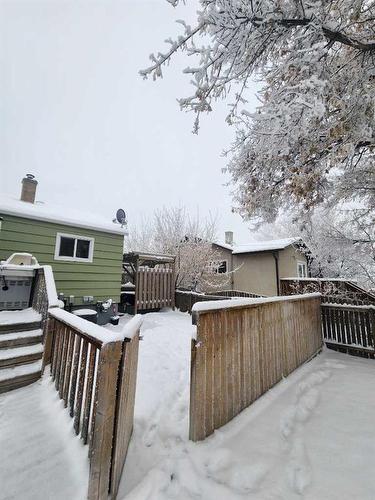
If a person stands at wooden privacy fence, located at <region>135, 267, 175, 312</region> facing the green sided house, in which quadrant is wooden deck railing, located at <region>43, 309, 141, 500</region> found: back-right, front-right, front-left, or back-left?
front-left

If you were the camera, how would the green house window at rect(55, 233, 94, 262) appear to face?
facing the viewer and to the right of the viewer

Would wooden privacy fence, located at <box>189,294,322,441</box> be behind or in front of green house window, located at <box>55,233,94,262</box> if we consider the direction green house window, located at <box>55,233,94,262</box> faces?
in front

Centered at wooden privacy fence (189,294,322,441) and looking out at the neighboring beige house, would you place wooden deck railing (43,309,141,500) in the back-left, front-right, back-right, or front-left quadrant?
back-left

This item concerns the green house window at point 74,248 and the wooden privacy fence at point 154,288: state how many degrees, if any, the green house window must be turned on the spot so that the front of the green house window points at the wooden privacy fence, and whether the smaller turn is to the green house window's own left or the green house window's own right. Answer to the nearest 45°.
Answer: approximately 45° to the green house window's own left

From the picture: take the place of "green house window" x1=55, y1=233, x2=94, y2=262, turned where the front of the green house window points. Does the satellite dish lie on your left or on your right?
on your left

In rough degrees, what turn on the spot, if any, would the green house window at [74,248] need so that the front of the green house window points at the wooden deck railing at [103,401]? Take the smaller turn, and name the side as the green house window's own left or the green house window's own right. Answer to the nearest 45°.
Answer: approximately 45° to the green house window's own right
